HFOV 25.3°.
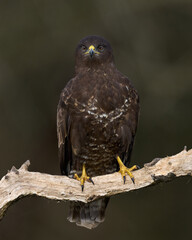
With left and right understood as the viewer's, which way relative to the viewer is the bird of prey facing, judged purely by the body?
facing the viewer
